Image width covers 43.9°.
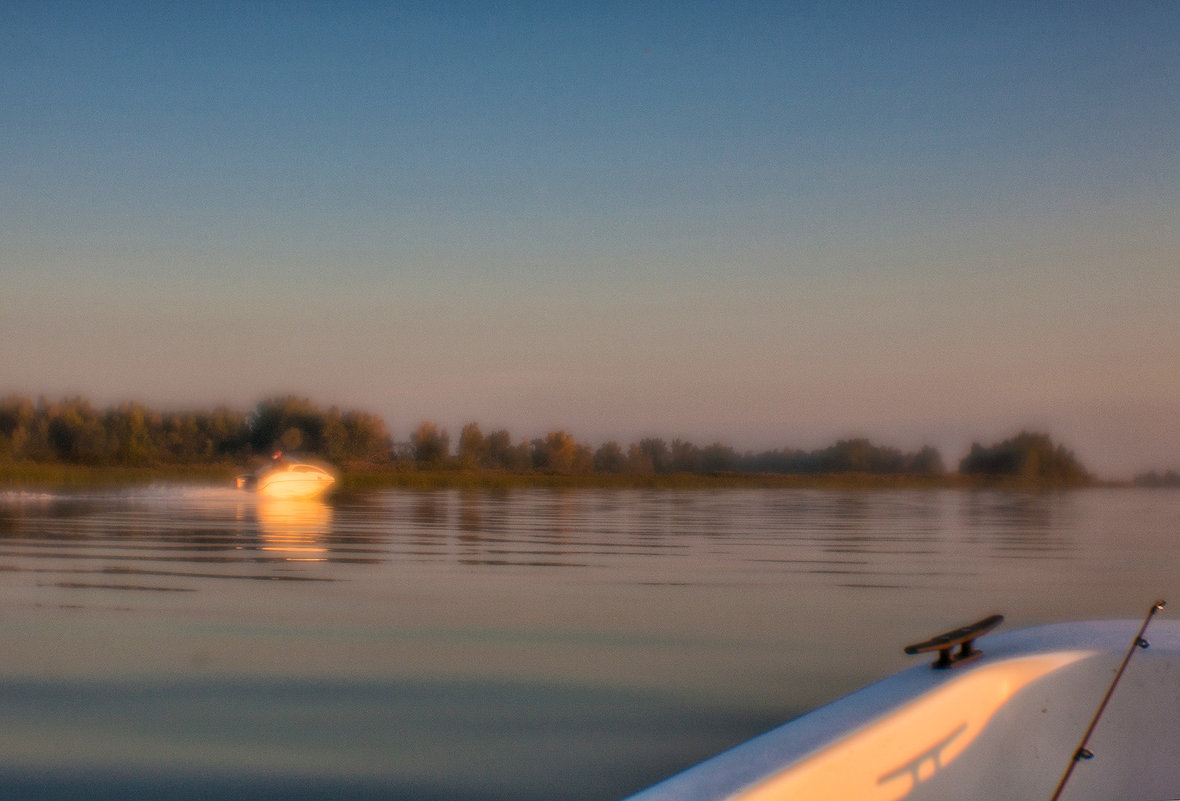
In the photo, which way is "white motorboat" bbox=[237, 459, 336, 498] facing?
to the viewer's right
